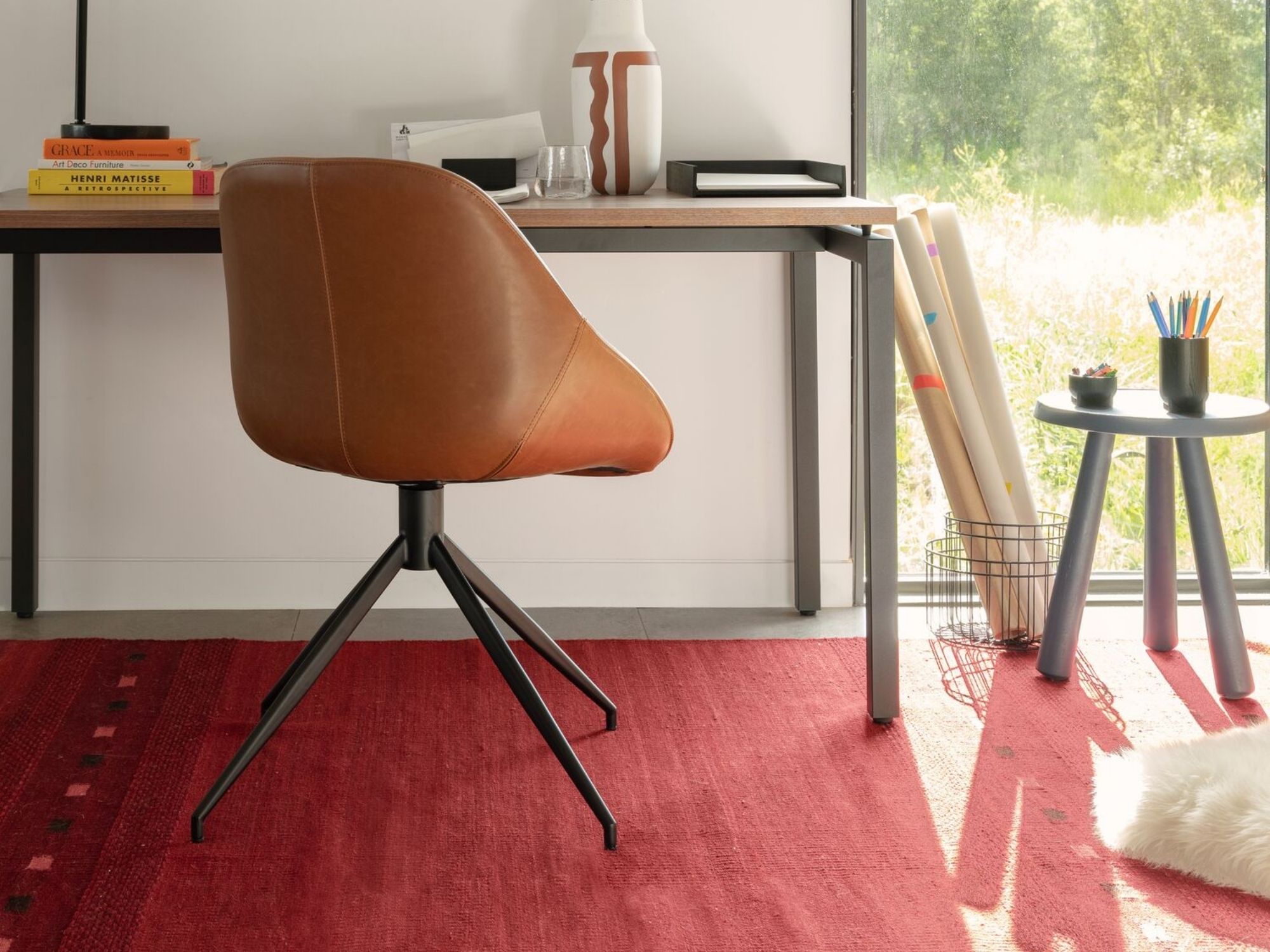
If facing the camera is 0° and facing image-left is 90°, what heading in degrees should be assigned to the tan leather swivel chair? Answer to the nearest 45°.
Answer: approximately 225°

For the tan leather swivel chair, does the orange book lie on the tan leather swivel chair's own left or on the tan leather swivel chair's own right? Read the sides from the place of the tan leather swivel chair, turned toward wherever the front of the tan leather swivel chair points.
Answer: on the tan leather swivel chair's own left

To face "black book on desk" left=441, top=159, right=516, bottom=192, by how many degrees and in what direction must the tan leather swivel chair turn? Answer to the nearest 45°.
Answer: approximately 45° to its left
